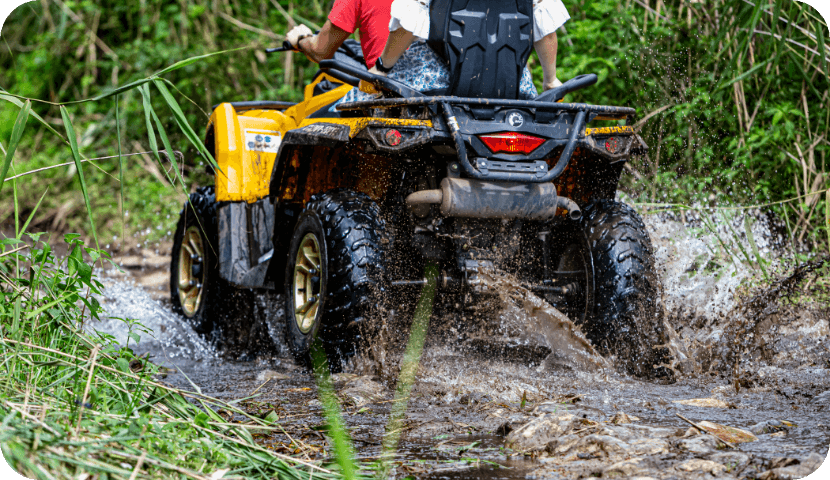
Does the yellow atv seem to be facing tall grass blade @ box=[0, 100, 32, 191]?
no

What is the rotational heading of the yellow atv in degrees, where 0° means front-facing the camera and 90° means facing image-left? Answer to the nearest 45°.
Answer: approximately 135°

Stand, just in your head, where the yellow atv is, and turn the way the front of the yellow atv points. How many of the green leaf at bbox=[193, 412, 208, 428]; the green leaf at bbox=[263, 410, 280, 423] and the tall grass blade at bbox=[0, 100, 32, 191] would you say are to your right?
0

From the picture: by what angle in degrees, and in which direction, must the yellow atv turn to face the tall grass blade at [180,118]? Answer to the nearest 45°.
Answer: approximately 90° to its left

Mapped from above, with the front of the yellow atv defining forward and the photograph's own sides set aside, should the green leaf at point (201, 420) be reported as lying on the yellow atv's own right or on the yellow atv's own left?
on the yellow atv's own left

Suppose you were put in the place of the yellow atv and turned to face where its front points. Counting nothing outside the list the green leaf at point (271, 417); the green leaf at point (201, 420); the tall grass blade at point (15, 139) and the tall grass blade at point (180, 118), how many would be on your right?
0

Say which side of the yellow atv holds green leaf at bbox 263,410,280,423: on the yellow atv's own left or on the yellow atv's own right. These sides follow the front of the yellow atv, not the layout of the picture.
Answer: on the yellow atv's own left

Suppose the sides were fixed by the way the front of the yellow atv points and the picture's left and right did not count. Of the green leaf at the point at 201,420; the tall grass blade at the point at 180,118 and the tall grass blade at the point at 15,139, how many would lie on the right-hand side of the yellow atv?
0

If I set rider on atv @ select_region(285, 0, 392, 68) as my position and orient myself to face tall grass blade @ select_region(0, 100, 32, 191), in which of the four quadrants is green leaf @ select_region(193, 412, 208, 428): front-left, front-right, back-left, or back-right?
front-left
